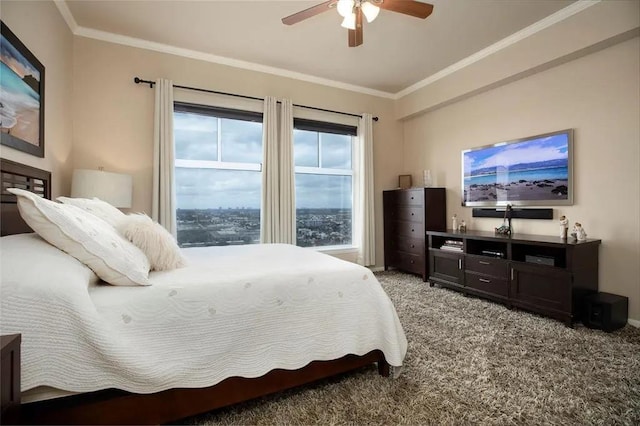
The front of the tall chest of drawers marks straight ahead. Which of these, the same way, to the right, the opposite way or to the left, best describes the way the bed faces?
the opposite way

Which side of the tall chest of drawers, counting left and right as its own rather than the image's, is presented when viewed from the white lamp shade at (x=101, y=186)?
front

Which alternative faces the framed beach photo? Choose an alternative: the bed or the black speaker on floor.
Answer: the black speaker on floor

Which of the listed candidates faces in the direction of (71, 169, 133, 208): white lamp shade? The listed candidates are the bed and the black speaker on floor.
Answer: the black speaker on floor

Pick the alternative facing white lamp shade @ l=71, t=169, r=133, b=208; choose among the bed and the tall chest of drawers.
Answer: the tall chest of drawers

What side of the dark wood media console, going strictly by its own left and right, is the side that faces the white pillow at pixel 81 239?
front

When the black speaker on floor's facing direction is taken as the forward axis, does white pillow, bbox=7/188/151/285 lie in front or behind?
in front

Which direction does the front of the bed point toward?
to the viewer's right

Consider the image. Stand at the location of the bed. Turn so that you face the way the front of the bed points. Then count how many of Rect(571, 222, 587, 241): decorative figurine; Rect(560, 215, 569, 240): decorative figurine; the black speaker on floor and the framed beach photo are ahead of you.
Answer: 3

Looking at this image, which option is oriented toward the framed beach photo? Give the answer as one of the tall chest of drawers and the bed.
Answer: the tall chest of drawers

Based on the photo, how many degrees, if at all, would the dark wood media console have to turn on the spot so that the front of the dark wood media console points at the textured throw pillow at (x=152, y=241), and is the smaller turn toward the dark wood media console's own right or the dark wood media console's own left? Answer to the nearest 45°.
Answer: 0° — it already faces it

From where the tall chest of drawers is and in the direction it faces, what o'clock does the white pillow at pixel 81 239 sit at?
The white pillow is roughly at 11 o'clock from the tall chest of drawers.
